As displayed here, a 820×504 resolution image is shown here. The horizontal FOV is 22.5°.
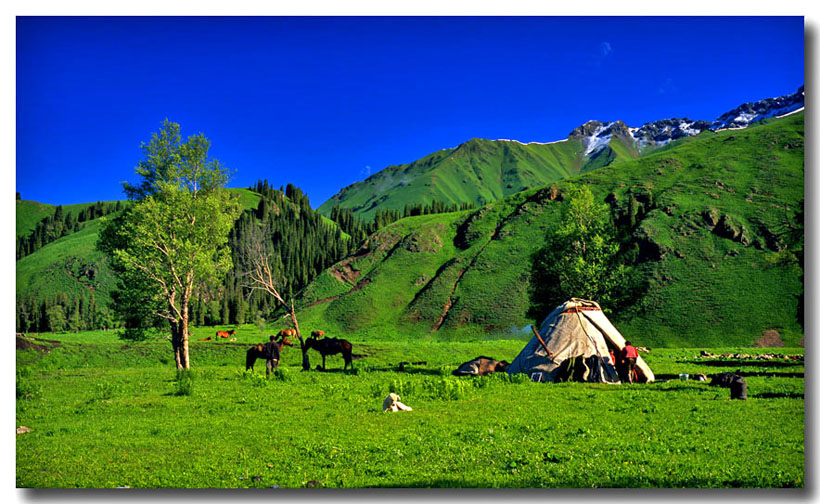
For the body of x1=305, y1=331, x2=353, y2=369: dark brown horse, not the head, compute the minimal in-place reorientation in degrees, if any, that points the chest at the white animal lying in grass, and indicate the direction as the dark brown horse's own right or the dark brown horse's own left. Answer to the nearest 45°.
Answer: approximately 90° to the dark brown horse's own left

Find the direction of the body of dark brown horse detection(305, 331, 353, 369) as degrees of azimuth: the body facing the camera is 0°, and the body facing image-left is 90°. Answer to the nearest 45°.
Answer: approximately 90°
